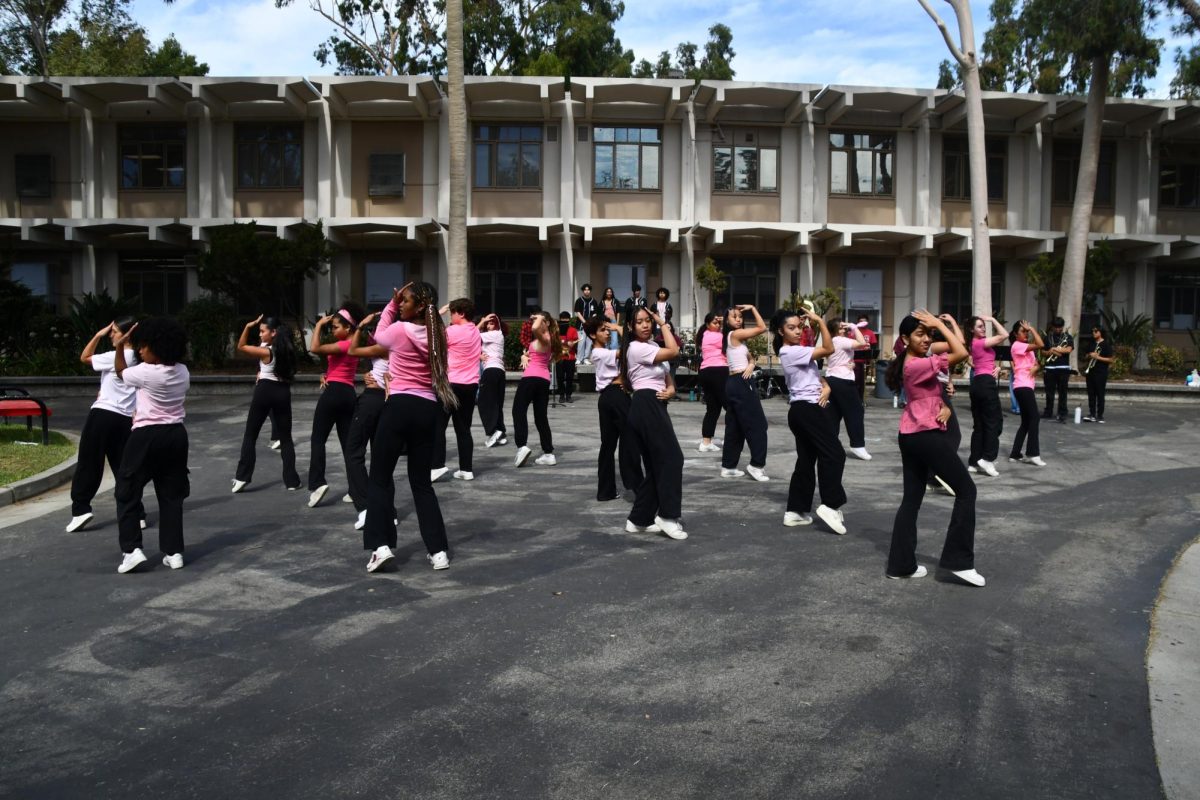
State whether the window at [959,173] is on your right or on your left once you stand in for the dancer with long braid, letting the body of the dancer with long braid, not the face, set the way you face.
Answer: on your right

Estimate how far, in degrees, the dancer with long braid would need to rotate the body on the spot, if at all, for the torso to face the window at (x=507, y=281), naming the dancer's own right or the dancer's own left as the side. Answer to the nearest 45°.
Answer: approximately 45° to the dancer's own right

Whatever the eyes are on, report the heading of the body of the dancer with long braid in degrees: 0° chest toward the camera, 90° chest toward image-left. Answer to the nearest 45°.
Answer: approximately 135°

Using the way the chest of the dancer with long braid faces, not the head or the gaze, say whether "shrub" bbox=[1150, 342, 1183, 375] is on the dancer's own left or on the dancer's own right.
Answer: on the dancer's own right

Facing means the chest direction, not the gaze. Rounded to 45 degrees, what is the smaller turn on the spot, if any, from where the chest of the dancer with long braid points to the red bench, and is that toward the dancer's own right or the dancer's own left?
0° — they already face it
